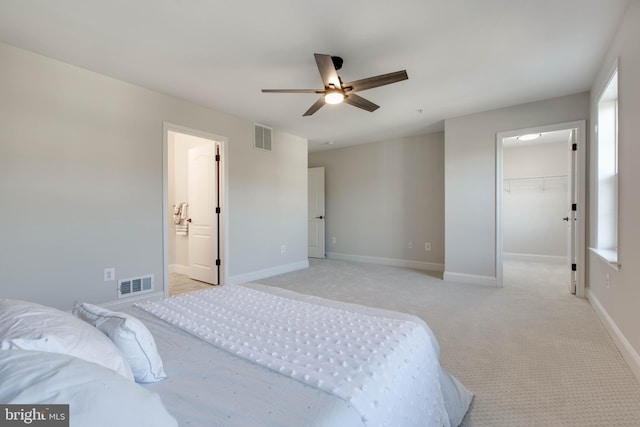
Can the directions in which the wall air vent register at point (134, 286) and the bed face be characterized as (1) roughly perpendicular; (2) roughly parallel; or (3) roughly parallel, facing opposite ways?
roughly perpendicular

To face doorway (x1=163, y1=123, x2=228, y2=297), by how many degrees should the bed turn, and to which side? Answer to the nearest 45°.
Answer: approximately 45° to its left

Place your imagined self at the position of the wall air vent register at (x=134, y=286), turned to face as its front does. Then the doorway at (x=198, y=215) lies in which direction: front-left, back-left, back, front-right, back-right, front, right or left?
left

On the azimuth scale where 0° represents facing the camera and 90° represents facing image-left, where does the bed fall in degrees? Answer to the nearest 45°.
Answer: approximately 225°

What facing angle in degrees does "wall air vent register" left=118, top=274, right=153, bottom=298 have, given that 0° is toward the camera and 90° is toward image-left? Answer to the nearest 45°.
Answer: approximately 315°

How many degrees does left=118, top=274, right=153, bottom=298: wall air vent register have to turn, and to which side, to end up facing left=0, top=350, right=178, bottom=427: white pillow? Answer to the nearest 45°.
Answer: approximately 45° to its right

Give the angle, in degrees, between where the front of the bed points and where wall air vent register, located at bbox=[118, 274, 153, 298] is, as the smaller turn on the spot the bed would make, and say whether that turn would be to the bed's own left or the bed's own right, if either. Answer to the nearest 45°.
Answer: approximately 90° to the bed's own left

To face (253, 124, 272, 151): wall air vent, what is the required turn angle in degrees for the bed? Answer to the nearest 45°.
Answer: approximately 45° to its left

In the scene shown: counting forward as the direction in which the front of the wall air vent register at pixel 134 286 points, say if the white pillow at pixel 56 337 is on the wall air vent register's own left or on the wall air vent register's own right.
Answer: on the wall air vent register's own right
